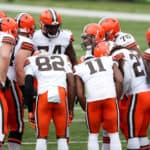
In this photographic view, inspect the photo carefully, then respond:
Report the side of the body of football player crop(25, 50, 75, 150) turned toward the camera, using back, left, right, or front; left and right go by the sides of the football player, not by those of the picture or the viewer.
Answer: back

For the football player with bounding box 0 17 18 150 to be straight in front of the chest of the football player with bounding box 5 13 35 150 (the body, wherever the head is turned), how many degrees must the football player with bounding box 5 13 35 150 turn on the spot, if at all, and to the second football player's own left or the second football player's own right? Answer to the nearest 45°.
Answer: approximately 135° to the second football player's own right

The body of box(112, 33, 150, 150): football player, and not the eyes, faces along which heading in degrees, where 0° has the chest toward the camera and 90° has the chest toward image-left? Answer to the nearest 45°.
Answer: approximately 135°

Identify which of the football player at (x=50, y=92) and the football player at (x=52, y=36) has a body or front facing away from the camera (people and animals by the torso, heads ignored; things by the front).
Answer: the football player at (x=50, y=92)

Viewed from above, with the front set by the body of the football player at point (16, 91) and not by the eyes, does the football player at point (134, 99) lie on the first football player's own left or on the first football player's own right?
on the first football player's own right

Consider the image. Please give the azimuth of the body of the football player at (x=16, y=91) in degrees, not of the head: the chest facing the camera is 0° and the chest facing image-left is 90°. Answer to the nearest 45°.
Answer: approximately 225°

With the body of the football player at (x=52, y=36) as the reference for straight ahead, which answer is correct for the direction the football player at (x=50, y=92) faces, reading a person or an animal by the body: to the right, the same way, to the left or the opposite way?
the opposite way
